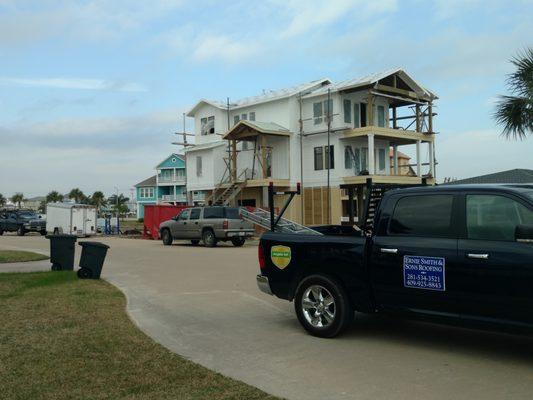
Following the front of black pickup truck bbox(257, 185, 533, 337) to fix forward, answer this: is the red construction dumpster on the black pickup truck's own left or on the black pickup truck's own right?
on the black pickup truck's own left

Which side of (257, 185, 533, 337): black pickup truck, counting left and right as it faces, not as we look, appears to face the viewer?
right

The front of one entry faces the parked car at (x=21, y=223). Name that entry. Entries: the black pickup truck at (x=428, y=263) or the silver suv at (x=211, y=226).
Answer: the silver suv

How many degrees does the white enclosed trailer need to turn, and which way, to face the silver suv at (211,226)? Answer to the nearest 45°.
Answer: approximately 180°

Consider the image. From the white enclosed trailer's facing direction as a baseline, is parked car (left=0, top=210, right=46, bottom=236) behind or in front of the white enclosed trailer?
in front

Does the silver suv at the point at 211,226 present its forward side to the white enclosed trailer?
yes

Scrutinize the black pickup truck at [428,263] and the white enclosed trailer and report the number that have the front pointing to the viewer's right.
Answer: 1

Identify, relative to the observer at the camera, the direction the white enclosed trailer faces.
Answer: facing away from the viewer and to the left of the viewer

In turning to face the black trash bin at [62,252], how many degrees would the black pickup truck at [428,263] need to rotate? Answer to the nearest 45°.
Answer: approximately 135° to its left
